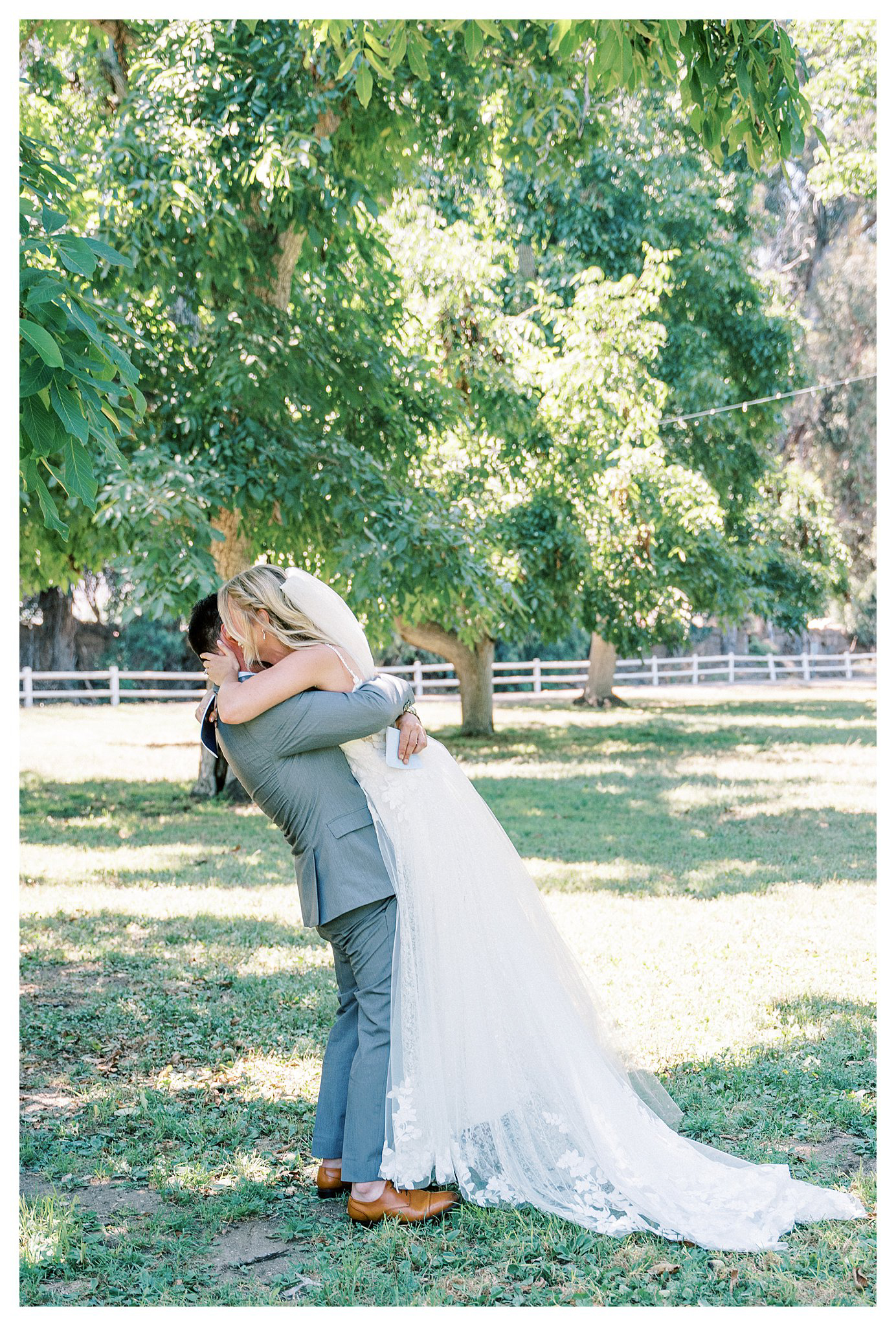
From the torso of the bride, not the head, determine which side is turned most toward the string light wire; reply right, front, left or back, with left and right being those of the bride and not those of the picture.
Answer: right

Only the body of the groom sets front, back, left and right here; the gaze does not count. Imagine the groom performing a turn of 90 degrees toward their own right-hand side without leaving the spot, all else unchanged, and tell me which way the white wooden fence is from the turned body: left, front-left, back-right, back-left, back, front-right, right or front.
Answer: back

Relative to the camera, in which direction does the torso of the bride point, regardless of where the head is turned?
to the viewer's left

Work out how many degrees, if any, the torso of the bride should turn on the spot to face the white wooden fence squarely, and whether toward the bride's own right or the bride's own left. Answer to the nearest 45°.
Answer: approximately 90° to the bride's own right

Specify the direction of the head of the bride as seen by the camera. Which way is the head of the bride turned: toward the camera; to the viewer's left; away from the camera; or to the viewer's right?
to the viewer's left

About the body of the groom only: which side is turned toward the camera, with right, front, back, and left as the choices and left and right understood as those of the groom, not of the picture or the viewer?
right
